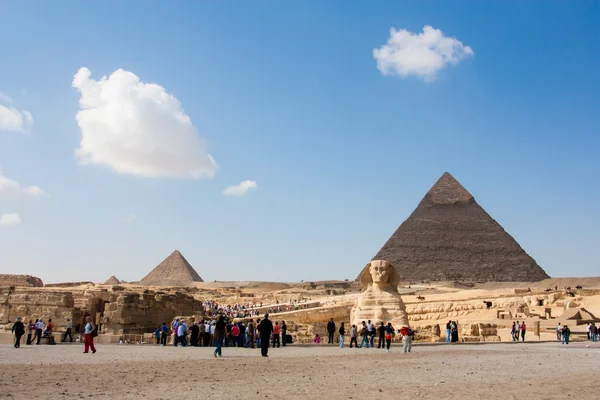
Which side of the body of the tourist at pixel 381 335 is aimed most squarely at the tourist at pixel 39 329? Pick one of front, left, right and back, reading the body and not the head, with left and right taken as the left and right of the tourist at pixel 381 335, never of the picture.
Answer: left

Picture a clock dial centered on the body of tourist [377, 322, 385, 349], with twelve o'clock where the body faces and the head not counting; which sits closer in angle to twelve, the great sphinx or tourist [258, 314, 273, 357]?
the great sphinx

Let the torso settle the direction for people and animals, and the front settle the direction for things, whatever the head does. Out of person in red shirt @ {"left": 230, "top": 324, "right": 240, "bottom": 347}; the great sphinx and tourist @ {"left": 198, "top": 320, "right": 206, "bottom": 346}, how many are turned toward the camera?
1

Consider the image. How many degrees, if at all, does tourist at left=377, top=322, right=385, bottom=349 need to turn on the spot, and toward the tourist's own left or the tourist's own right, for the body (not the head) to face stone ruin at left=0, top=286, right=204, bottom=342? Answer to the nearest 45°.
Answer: approximately 90° to the tourist's own left

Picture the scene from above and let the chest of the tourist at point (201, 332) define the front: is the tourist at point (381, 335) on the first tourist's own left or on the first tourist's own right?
on the first tourist's own right

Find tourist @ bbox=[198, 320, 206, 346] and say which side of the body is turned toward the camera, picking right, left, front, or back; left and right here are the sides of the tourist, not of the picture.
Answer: back

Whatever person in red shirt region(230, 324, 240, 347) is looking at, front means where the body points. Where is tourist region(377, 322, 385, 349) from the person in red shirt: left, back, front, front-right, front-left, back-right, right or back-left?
right

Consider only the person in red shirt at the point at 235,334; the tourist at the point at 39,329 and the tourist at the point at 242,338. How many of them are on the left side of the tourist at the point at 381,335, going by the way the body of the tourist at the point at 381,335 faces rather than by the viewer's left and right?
3

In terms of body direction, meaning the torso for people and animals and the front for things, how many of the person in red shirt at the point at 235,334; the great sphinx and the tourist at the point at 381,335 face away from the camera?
2

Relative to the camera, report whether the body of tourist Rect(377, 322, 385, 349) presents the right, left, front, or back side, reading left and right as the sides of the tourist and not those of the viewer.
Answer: back

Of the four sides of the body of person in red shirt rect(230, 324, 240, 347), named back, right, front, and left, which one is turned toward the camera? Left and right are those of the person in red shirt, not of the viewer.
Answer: back

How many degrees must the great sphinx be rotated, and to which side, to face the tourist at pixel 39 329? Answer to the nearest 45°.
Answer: approximately 45° to its right

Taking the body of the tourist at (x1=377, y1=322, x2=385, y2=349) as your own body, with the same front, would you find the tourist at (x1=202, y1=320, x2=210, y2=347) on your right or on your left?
on your left

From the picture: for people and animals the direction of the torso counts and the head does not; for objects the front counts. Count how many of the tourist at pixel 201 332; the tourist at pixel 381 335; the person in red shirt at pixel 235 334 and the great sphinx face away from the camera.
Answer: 3
